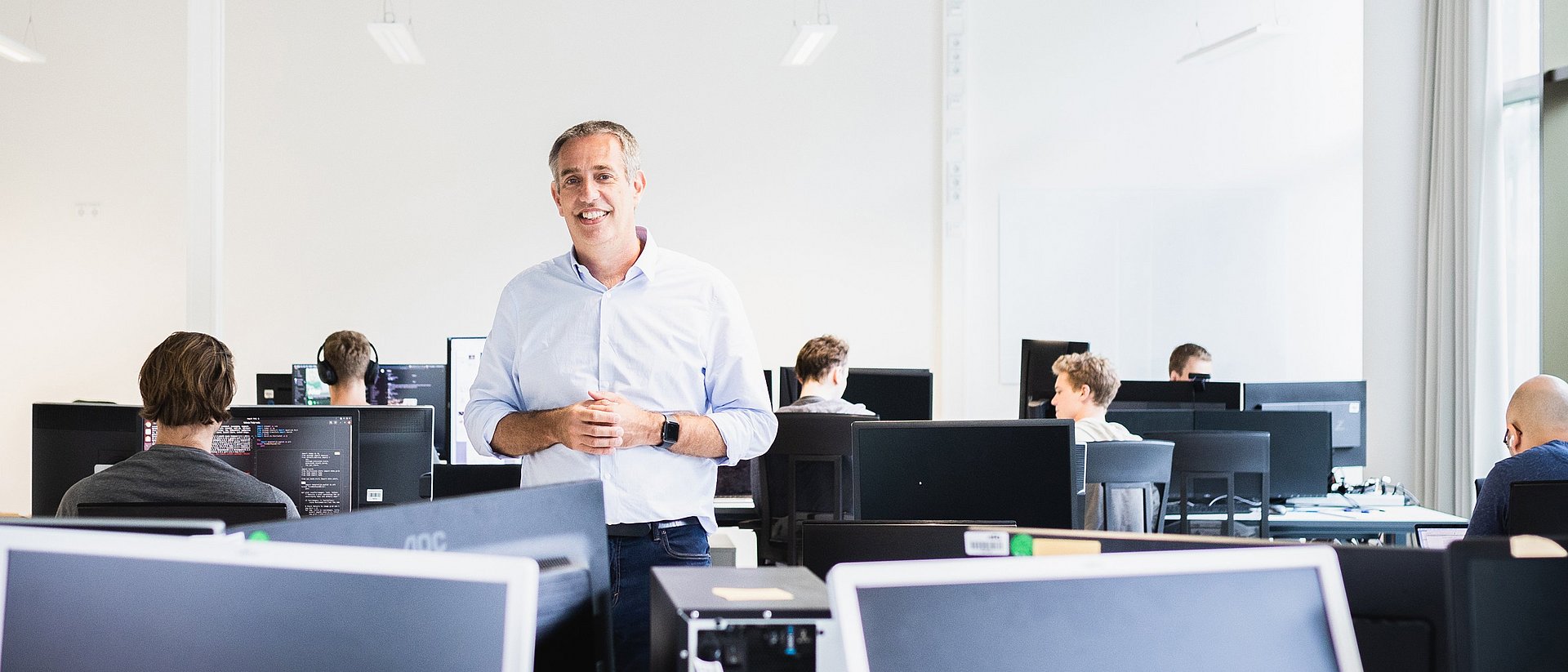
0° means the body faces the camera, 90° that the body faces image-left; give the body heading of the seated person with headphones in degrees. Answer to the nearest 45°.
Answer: approximately 180°

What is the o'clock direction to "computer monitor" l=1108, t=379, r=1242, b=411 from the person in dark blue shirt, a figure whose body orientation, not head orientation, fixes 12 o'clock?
The computer monitor is roughly at 12 o'clock from the person in dark blue shirt.

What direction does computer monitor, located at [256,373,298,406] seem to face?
away from the camera

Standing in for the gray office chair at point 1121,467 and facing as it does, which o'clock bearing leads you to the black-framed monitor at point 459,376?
The black-framed monitor is roughly at 9 o'clock from the gray office chair.

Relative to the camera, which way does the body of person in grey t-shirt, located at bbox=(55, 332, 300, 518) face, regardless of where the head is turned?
away from the camera

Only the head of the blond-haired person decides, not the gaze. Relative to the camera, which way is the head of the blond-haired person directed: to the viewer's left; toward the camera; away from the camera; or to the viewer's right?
to the viewer's left

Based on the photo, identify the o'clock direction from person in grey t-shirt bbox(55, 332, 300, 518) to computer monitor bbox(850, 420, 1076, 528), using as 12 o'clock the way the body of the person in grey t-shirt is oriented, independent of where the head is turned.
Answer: The computer monitor is roughly at 4 o'clock from the person in grey t-shirt.

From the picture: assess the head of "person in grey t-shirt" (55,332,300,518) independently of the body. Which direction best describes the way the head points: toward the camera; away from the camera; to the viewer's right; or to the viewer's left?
away from the camera

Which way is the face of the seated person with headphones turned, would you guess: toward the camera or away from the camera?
away from the camera

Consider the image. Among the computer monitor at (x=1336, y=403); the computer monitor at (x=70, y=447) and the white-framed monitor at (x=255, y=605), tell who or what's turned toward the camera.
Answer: the white-framed monitor

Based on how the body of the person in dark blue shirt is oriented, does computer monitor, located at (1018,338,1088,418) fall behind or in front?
in front

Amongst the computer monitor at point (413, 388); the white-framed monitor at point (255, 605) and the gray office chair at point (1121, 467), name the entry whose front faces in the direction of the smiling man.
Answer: the computer monitor

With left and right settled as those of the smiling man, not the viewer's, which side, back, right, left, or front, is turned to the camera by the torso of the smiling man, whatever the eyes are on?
front

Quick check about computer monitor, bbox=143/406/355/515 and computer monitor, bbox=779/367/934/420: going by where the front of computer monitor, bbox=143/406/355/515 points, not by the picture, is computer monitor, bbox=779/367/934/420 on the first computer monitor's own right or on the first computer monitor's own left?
on the first computer monitor's own left

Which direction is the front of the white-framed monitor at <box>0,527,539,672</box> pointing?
toward the camera

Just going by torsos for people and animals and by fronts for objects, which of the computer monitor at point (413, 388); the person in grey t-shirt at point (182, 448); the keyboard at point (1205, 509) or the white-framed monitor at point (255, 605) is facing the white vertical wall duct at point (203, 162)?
the person in grey t-shirt
